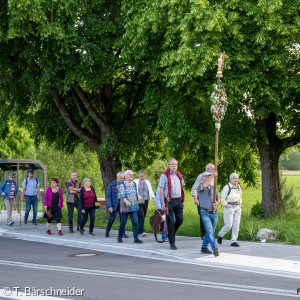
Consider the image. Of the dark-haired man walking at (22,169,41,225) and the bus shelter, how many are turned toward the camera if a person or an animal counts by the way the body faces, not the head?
2

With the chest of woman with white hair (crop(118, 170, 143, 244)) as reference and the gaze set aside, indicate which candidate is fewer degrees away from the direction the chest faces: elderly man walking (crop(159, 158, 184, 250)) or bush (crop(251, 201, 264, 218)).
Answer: the elderly man walking

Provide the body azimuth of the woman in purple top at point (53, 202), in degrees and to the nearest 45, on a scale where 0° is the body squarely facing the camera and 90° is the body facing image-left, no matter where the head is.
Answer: approximately 0°

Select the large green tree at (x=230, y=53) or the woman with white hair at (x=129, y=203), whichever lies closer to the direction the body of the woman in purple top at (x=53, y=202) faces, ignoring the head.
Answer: the woman with white hair

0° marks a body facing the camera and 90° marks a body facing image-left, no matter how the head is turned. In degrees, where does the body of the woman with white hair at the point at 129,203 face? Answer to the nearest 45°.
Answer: approximately 315°

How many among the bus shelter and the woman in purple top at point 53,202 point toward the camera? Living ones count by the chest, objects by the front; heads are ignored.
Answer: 2
